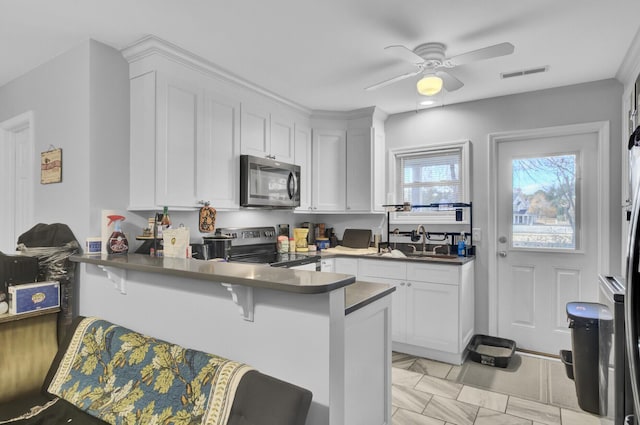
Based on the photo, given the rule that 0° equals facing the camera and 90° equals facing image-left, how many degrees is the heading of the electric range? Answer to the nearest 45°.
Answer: approximately 315°

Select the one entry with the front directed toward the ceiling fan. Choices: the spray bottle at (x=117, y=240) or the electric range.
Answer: the electric range

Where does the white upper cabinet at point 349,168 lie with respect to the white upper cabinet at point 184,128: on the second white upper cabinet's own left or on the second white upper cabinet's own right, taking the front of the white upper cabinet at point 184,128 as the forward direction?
on the second white upper cabinet's own left

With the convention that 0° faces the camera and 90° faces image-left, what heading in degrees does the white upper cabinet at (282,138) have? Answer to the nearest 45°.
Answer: approximately 315°

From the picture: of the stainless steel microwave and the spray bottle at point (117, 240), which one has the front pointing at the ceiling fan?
the stainless steel microwave

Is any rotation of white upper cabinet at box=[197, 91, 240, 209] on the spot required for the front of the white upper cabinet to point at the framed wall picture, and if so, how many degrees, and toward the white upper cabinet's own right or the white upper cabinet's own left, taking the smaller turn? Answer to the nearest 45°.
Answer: approximately 135° to the white upper cabinet's own right

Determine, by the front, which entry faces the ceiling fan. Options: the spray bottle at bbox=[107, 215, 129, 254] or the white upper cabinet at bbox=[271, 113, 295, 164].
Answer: the white upper cabinet
